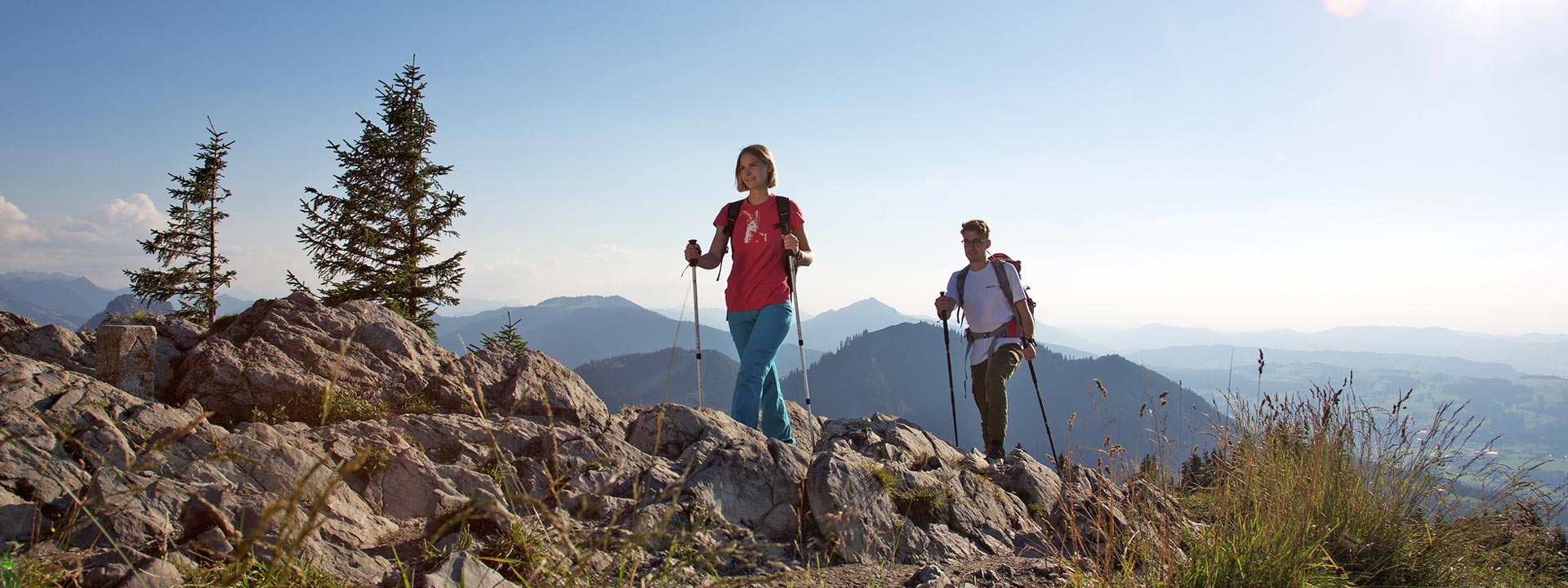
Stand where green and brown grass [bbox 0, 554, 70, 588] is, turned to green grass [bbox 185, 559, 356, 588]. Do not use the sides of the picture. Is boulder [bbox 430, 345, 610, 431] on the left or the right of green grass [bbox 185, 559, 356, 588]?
left

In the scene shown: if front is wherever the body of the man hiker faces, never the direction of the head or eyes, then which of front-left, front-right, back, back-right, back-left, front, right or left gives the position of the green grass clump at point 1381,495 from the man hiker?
left

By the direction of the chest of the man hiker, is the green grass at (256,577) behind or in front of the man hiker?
in front

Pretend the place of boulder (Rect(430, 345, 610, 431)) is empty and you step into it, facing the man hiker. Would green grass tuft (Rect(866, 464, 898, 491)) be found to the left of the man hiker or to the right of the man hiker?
right

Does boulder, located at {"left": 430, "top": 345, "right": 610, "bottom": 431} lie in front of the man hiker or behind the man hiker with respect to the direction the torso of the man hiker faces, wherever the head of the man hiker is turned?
in front

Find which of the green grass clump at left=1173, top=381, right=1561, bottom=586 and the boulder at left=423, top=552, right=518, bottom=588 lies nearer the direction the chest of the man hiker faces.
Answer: the boulder

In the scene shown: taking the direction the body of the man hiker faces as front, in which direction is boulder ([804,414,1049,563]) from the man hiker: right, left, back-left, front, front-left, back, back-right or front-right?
front-left

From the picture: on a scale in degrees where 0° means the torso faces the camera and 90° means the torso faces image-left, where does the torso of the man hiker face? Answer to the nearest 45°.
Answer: approximately 45°
